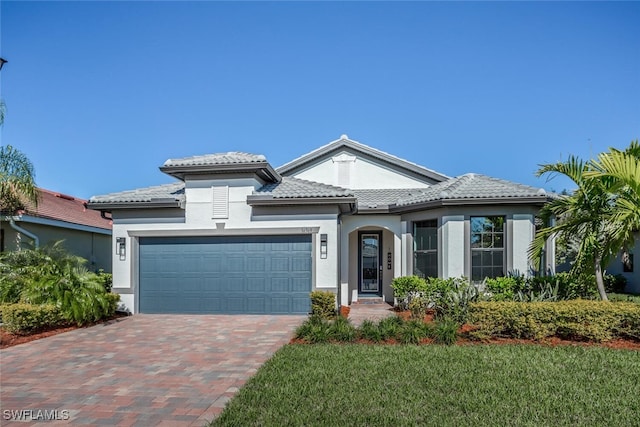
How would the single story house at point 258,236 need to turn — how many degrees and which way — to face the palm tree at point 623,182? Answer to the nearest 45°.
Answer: approximately 45° to its left

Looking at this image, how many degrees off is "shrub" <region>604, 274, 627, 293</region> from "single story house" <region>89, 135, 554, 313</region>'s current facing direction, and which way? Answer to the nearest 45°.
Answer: approximately 135° to its left

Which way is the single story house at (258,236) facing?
toward the camera

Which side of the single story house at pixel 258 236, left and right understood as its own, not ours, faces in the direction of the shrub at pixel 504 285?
left

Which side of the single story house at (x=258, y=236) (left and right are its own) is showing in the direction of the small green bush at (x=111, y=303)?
right
